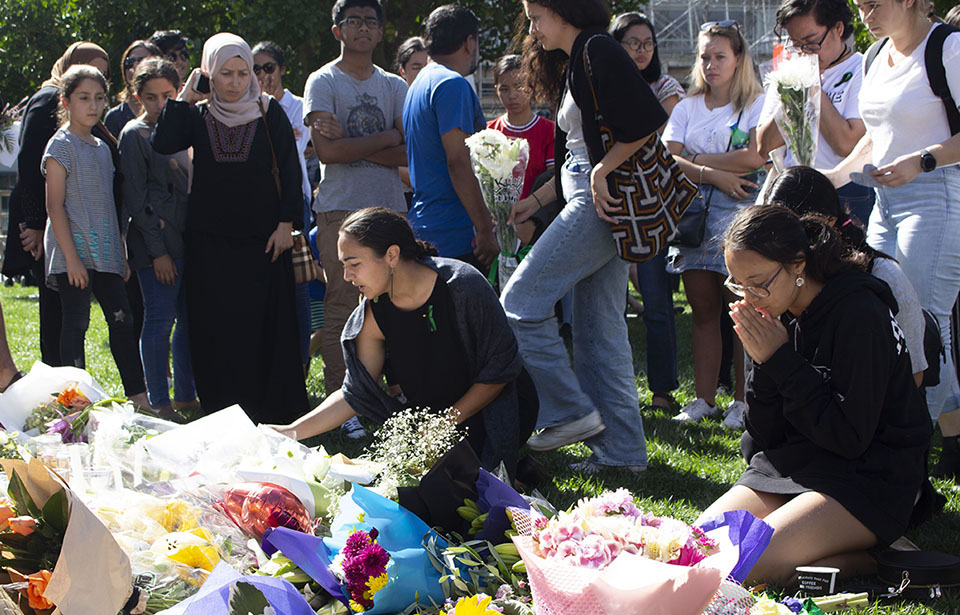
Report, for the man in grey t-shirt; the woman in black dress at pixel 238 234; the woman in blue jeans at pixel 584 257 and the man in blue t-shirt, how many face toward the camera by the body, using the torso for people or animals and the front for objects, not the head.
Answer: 2

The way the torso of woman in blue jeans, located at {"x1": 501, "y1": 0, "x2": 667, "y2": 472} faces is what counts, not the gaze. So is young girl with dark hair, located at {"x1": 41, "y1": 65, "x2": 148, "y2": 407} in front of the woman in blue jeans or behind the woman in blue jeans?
in front

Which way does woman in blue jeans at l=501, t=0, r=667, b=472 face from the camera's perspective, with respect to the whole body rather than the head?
to the viewer's left

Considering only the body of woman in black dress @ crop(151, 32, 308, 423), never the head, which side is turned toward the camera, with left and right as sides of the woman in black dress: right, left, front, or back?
front

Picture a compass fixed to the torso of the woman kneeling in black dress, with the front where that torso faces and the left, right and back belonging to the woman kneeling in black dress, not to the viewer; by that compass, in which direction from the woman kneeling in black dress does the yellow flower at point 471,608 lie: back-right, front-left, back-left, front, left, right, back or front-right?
front-left

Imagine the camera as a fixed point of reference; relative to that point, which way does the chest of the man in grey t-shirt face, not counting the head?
toward the camera

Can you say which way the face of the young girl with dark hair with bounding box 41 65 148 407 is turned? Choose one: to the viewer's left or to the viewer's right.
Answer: to the viewer's right

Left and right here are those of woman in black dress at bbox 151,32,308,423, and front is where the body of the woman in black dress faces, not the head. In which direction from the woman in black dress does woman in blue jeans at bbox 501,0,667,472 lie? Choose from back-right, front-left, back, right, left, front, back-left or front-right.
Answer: front-left

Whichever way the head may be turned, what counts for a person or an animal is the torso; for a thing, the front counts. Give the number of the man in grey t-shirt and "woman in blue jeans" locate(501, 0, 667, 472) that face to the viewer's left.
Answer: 1

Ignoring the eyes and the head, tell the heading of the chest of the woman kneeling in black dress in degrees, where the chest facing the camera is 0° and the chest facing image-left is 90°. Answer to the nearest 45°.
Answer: approximately 45°

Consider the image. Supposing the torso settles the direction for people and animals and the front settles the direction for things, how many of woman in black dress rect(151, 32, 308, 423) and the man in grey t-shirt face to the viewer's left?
0

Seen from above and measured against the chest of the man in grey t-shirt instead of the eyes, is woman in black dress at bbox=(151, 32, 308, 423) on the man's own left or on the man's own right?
on the man's own right

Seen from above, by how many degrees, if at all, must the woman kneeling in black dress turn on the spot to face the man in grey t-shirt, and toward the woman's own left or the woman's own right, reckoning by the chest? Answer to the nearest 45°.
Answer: approximately 135° to the woman's own right
